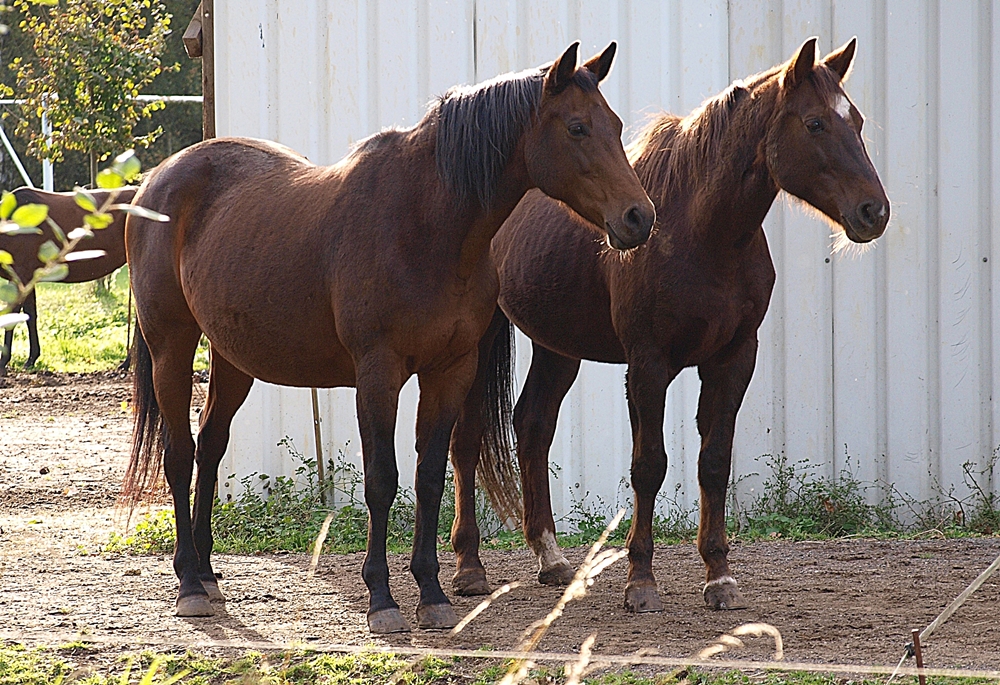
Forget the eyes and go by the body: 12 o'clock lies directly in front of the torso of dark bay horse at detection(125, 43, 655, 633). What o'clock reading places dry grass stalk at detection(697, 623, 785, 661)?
The dry grass stalk is roughly at 1 o'clock from the dark bay horse.

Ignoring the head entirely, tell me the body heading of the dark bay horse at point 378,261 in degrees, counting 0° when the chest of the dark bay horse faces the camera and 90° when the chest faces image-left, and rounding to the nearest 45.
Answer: approximately 315°

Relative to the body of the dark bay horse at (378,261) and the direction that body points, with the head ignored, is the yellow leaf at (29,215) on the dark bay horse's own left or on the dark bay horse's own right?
on the dark bay horse's own right

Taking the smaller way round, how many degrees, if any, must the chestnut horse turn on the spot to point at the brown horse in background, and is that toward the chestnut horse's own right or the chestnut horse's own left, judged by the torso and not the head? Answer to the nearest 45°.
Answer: approximately 180°

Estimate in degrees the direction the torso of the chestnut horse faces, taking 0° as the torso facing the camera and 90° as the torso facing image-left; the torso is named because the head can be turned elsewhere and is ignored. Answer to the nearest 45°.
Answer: approximately 315°

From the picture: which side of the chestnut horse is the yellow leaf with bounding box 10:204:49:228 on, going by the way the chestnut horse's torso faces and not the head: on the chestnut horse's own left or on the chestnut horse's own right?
on the chestnut horse's own right

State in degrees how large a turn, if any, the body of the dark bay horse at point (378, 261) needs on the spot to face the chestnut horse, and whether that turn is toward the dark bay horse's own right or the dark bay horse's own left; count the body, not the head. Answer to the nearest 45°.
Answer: approximately 45° to the dark bay horse's own left
